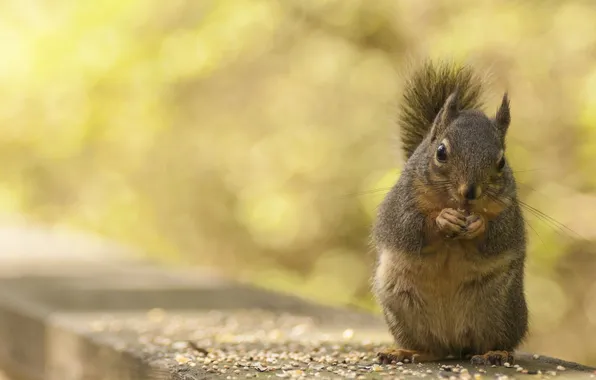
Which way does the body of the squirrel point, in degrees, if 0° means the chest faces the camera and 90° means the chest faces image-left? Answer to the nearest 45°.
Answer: approximately 0°
